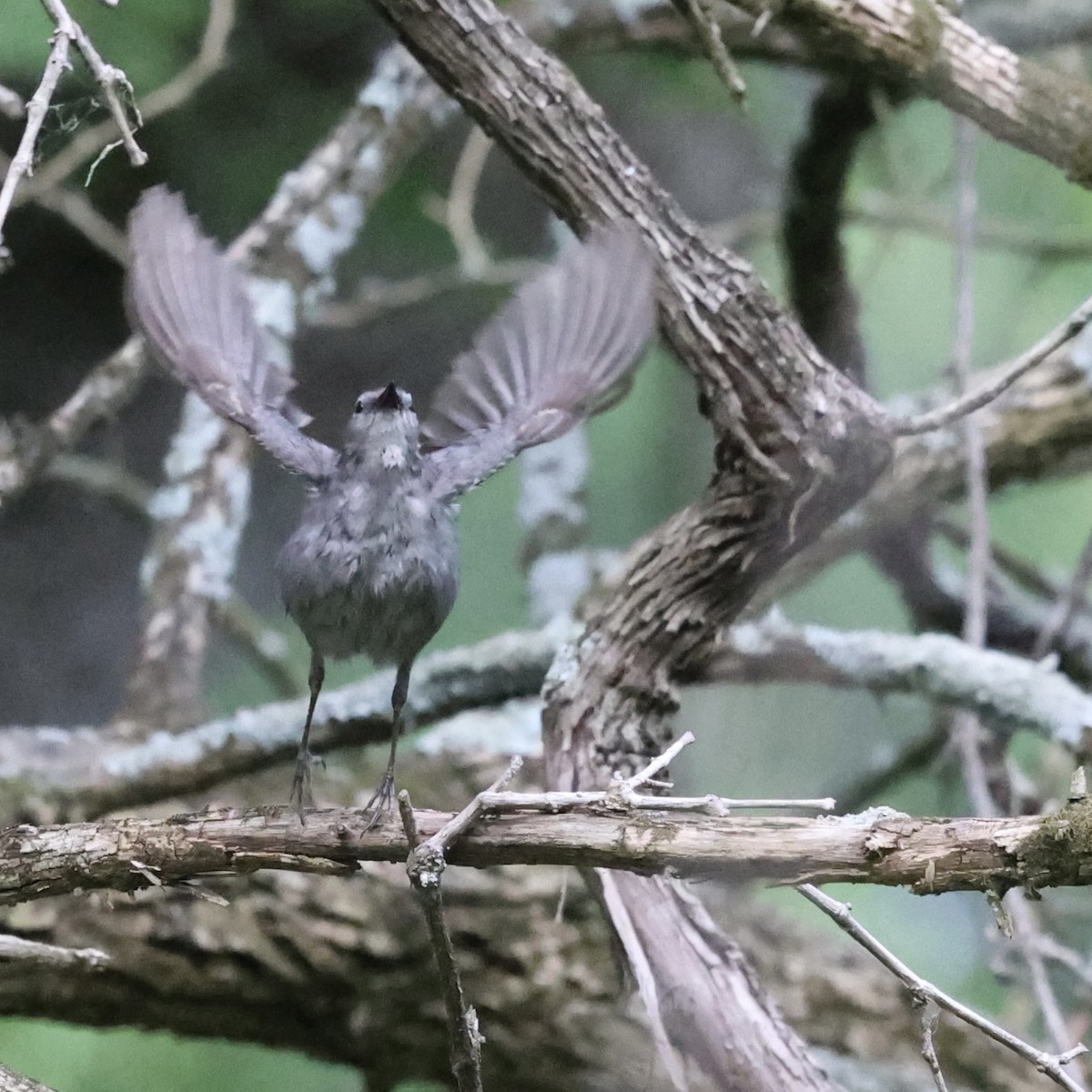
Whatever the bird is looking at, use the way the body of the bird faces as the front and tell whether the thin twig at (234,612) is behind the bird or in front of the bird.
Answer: behind

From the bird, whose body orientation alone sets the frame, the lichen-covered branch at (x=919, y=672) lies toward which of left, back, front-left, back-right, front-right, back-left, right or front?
back-left

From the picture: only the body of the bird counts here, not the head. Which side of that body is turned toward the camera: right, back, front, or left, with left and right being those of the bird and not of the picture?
front
